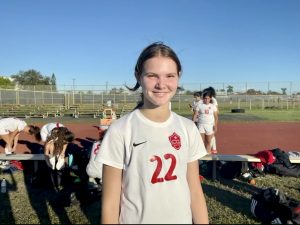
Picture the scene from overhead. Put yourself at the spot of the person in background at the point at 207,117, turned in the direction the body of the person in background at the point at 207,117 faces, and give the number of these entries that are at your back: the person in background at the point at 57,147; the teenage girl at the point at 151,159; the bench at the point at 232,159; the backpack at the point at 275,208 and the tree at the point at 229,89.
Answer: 1

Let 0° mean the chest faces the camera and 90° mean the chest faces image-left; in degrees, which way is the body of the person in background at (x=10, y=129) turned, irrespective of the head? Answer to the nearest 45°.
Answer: approximately 270°

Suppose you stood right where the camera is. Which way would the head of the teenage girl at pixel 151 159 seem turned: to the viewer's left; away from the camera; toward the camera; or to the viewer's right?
toward the camera

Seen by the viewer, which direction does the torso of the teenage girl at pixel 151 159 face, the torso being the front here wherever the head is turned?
toward the camera

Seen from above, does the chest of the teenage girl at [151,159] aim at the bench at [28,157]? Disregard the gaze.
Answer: no

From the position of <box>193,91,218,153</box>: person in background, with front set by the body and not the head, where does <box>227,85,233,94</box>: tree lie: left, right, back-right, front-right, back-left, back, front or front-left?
back

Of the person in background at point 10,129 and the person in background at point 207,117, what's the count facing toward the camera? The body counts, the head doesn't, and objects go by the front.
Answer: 1

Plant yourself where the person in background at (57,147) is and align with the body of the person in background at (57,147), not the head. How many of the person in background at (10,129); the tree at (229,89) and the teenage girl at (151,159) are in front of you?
1

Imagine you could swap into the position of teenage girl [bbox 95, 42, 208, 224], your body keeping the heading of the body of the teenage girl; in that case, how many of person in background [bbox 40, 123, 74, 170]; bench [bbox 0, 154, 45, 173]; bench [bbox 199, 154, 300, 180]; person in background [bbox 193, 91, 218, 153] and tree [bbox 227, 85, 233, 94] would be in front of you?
0

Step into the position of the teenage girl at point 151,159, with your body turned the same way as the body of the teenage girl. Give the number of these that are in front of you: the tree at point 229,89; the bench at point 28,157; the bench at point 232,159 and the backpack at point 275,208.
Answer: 0

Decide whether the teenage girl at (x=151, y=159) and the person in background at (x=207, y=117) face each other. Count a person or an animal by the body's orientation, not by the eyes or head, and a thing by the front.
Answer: no

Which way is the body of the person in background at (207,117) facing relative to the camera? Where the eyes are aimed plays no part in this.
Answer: toward the camera

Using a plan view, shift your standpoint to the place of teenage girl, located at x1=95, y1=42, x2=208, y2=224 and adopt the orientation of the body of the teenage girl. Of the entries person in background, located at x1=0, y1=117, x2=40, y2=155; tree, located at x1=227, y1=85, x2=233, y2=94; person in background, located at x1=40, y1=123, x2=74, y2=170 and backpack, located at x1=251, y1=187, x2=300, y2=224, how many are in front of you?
0

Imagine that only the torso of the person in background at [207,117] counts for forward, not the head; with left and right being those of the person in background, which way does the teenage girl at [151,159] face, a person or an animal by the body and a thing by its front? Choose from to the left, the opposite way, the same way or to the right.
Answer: the same way

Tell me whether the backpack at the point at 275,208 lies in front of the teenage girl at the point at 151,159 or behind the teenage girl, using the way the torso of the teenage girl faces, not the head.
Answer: behind

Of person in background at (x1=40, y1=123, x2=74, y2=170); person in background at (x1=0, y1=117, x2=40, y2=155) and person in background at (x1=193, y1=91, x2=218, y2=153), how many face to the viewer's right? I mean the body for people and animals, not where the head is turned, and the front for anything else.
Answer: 1

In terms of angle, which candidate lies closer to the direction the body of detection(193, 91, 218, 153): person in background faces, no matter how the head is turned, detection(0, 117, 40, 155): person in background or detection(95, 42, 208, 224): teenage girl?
the teenage girl

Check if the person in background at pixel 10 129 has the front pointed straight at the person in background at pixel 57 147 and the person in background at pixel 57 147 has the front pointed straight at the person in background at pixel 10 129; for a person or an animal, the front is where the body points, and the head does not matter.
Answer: no
